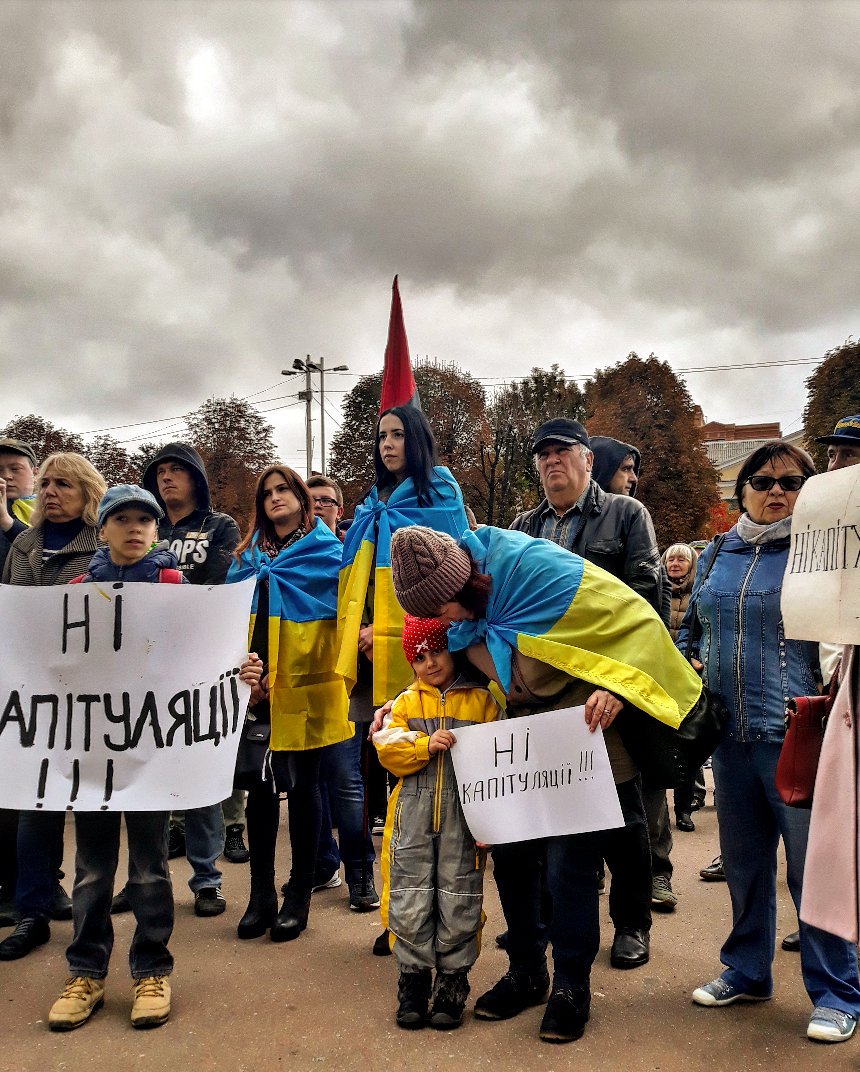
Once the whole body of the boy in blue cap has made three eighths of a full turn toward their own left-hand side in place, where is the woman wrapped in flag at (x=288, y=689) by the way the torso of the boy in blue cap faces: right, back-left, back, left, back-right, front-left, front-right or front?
front

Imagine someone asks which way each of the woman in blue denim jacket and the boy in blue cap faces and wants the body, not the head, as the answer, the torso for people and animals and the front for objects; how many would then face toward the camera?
2

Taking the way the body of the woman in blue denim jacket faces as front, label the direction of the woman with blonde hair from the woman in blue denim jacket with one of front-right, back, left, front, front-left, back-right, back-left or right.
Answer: right

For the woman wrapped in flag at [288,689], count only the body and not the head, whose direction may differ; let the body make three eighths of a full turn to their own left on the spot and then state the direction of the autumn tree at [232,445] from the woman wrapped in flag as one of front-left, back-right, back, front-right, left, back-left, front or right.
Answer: left

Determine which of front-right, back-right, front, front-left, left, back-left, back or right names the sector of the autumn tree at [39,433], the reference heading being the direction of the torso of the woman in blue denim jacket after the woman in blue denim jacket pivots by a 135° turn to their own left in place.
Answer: left

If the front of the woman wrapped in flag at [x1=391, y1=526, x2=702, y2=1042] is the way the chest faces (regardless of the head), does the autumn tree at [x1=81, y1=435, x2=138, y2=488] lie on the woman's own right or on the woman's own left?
on the woman's own right
